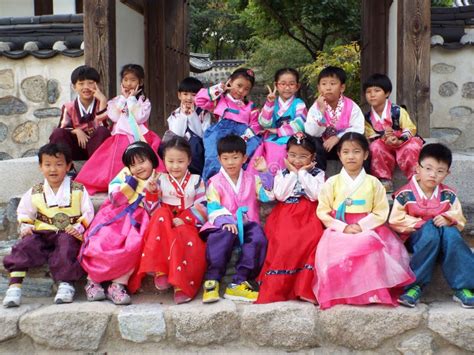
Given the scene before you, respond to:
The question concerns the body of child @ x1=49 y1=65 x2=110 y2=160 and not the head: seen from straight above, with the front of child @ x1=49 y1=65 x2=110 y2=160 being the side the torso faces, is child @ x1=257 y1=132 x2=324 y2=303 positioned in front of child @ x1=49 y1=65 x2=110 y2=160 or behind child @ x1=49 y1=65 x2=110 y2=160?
in front

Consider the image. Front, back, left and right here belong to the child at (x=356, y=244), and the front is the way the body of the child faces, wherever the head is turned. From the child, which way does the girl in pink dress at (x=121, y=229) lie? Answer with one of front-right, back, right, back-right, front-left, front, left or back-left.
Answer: right

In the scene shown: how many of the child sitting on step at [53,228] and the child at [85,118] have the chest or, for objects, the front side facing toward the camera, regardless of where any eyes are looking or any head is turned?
2

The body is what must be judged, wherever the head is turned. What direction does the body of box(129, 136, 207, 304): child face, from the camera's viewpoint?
toward the camera

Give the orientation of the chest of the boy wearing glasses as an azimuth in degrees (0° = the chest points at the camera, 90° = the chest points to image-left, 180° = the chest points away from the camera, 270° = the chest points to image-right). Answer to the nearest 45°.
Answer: approximately 0°

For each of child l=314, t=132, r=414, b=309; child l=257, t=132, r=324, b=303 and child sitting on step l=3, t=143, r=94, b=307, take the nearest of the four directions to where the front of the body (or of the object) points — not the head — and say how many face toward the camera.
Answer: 3

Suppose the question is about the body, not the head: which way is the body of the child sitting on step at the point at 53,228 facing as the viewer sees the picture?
toward the camera

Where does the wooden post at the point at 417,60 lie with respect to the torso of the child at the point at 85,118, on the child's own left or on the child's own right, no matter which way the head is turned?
on the child's own left

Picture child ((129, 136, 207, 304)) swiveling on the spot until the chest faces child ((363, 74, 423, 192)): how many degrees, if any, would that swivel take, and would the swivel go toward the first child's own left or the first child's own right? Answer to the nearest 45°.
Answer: approximately 90° to the first child's own left

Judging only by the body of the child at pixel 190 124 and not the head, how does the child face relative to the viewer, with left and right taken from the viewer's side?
facing the viewer

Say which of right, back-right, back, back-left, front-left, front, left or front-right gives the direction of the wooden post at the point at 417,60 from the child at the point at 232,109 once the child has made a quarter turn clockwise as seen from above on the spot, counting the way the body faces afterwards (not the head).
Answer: back
